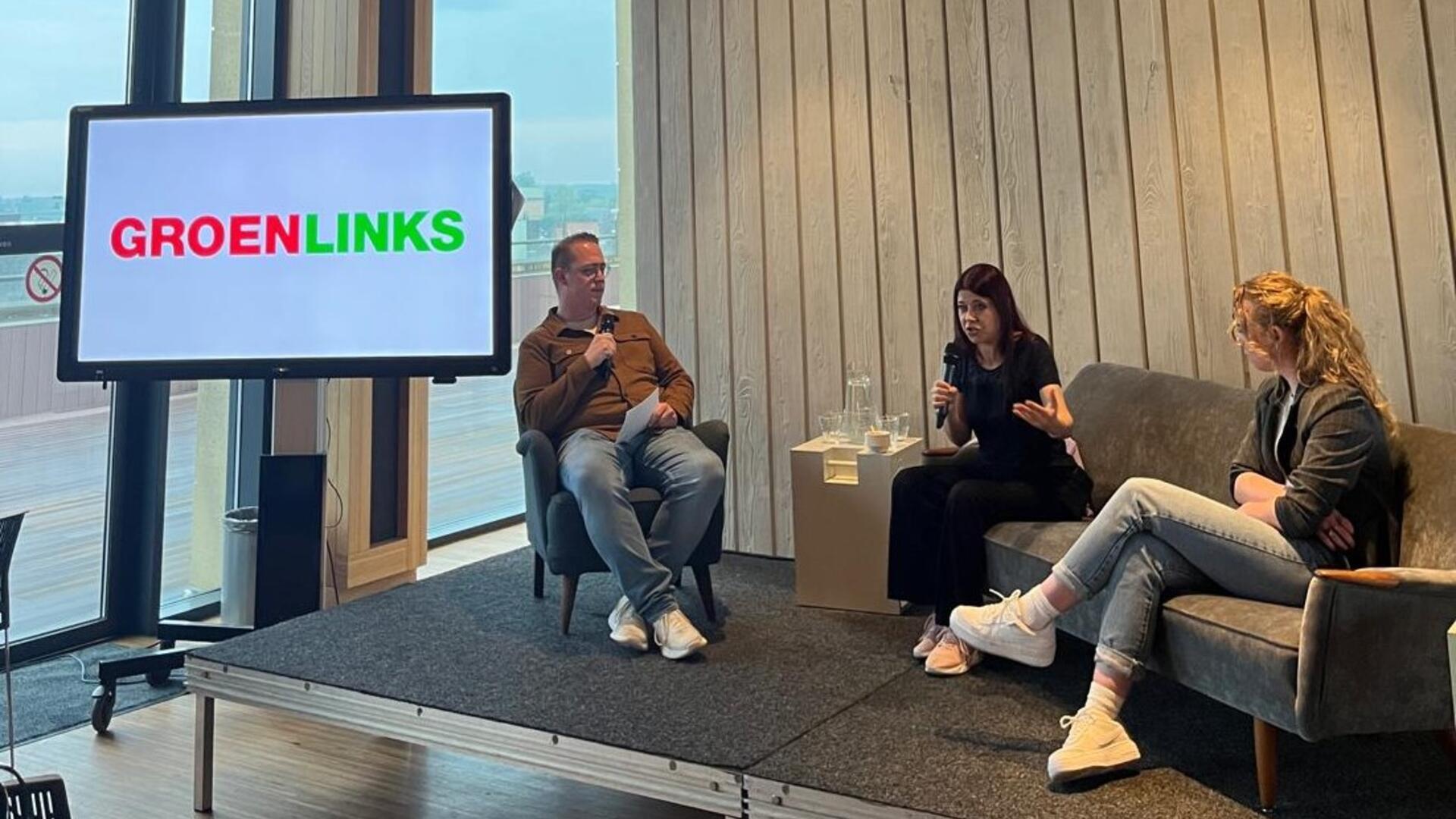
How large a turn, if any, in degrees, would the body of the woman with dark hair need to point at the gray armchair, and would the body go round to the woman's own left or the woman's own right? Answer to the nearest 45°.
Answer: approximately 45° to the woman's own right

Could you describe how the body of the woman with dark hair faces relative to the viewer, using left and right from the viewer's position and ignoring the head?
facing the viewer and to the left of the viewer

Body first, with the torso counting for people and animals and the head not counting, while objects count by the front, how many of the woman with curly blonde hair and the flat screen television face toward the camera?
1

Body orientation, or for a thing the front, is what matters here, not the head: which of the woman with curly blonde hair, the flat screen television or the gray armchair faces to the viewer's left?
the woman with curly blonde hair

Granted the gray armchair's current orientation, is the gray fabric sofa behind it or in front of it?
in front

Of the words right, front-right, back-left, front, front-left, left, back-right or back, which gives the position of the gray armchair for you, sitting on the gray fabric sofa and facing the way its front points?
front-right

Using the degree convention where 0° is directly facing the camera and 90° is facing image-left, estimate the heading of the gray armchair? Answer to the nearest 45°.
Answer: approximately 315°

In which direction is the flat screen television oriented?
toward the camera

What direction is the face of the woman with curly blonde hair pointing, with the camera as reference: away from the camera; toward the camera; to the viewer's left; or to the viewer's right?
to the viewer's left

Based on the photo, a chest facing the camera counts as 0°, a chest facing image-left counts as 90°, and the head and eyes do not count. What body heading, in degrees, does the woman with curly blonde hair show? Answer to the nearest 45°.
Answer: approximately 90°

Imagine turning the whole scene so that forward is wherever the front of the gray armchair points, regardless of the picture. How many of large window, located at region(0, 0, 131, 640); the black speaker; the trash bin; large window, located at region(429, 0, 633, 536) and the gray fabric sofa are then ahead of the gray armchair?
1

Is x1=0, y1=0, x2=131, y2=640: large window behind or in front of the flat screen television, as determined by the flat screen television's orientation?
behind

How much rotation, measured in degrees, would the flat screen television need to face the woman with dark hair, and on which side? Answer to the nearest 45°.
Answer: approximately 45° to its left
